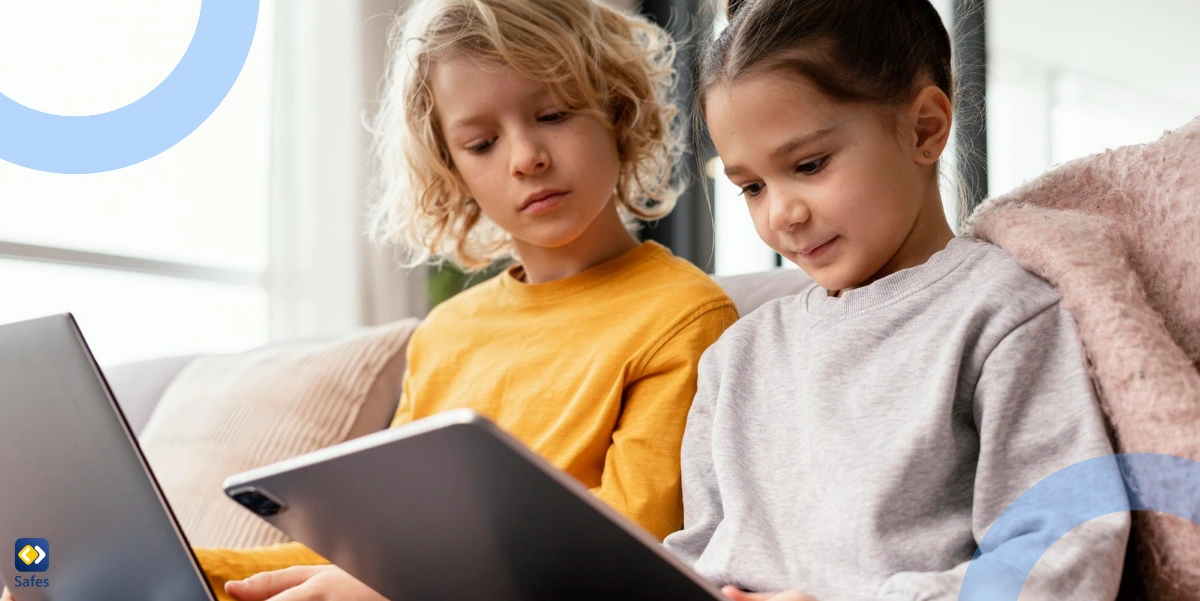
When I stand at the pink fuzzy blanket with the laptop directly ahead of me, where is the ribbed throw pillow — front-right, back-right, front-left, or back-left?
front-right

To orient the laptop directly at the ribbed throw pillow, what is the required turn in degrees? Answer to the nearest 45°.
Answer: approximately 45° to its left

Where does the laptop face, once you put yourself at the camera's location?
facing away from the viewer and to the right of the viewer

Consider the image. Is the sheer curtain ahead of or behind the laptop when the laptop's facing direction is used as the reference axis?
ahead

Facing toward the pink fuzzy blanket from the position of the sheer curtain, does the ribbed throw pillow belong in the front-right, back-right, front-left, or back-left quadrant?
front-right
